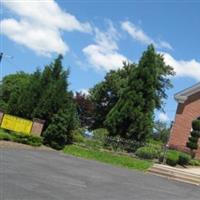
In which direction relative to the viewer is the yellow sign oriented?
toward the camera

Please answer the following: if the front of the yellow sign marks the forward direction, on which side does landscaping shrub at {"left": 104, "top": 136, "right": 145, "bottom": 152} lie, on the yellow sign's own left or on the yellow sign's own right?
on the yellow sign's own left

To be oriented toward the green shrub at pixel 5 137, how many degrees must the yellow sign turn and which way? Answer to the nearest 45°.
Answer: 0° — it already faces it

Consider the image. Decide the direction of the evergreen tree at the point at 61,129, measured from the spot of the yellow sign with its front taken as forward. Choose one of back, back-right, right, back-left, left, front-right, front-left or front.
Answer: left

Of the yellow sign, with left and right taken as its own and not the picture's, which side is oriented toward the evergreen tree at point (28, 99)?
back

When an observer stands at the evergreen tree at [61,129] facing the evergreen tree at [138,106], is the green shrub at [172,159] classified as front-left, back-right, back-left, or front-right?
front-right

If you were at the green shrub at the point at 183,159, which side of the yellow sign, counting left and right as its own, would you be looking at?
left

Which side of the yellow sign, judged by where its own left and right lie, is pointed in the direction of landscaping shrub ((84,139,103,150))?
left

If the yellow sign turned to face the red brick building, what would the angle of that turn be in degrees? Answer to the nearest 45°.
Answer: approximately 90° to its left

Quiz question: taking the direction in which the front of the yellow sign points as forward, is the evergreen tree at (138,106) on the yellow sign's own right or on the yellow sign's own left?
on the yellow sign's own left
